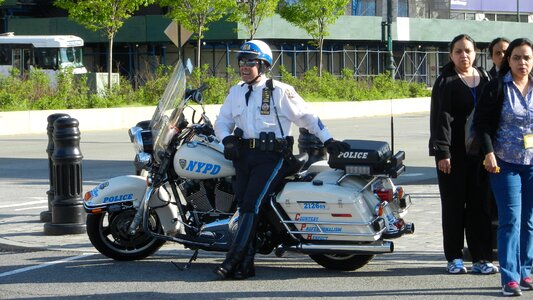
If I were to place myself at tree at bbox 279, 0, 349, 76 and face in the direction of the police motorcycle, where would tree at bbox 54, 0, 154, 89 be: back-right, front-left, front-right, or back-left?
front-right

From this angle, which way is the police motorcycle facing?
to the viewer's left

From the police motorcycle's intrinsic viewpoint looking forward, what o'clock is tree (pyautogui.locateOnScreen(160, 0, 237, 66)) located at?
The tree is roughly at 3 o'clock from the police motorcycle.

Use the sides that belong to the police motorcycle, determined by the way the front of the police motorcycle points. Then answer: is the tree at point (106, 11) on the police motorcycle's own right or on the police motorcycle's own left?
on the police motorcycle's own right

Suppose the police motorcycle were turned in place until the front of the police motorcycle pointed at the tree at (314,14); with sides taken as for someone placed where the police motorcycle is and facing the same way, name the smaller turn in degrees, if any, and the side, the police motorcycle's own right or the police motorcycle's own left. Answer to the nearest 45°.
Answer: approximately 90° to the police motorcycle's own right

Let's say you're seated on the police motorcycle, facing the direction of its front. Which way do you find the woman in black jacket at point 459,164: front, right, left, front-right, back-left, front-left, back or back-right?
back

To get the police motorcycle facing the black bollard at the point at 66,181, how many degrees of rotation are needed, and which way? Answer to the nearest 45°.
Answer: approximately 45° to its right

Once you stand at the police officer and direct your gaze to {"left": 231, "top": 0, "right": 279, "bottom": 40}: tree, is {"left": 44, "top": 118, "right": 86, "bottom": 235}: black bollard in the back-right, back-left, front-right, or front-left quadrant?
front-left

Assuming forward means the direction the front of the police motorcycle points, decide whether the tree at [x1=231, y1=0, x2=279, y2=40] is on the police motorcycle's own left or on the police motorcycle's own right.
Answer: on the police motorcycle's own right

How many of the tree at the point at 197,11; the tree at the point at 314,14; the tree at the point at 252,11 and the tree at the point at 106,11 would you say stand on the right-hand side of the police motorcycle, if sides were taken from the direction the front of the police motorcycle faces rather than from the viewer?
4

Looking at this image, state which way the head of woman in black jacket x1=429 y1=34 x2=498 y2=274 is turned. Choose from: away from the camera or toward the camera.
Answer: toward the camera
